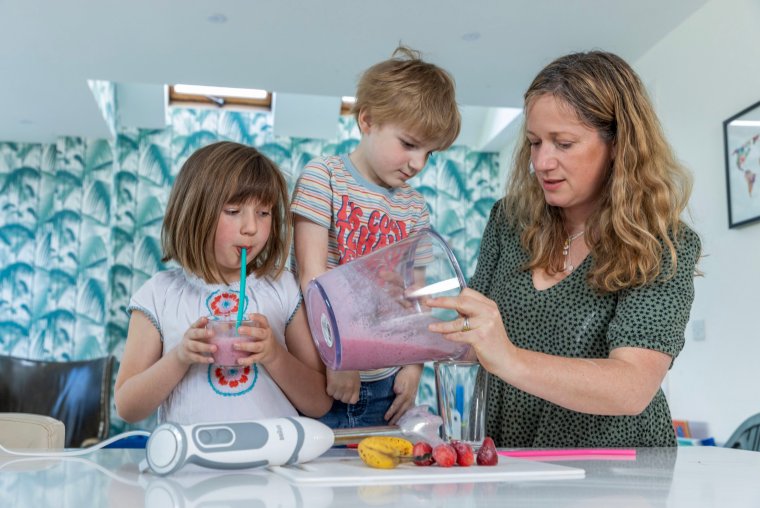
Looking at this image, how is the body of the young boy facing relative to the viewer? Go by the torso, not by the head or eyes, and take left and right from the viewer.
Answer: facing the viewer and to the right of the viewer

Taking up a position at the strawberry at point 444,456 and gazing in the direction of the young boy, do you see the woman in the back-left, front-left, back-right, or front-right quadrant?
front-right

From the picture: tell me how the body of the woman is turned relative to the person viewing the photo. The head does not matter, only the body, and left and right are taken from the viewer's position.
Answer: facing the viewer and to the left of the viewer

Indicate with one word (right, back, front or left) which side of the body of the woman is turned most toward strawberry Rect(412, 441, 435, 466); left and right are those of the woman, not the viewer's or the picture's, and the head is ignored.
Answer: front

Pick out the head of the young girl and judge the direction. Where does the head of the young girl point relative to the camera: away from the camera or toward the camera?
toward the camera

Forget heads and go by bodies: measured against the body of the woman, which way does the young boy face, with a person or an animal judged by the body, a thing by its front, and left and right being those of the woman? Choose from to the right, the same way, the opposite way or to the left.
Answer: to the left

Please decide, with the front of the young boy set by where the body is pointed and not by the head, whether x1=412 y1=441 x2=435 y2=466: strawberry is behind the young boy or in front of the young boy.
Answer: in front

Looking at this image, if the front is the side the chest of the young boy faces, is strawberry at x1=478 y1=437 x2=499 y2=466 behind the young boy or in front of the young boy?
in front

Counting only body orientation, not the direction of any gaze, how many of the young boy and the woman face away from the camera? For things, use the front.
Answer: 0

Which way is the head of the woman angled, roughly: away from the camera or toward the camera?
toward the camera

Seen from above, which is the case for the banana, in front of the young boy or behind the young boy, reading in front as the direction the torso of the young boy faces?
in front
